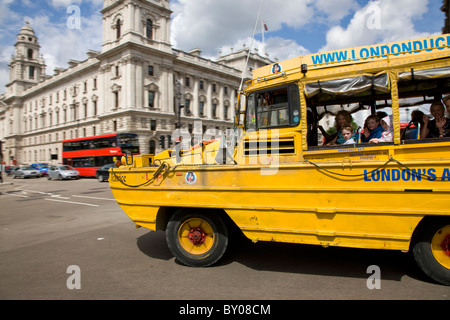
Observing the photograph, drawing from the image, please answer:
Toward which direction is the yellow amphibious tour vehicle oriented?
to the viewer's left

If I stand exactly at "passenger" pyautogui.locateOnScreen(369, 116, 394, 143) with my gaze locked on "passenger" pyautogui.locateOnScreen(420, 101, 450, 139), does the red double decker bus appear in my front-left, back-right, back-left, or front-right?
back-left

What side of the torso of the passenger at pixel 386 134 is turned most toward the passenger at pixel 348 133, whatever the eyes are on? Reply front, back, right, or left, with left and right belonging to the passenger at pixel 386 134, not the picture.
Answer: front

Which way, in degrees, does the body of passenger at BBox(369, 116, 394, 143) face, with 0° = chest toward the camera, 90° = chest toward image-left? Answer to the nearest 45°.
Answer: approximately 90°

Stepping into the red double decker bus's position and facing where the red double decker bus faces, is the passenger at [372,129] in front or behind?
in front

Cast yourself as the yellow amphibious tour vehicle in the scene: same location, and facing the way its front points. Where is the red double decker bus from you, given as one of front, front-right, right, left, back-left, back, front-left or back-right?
front-right
